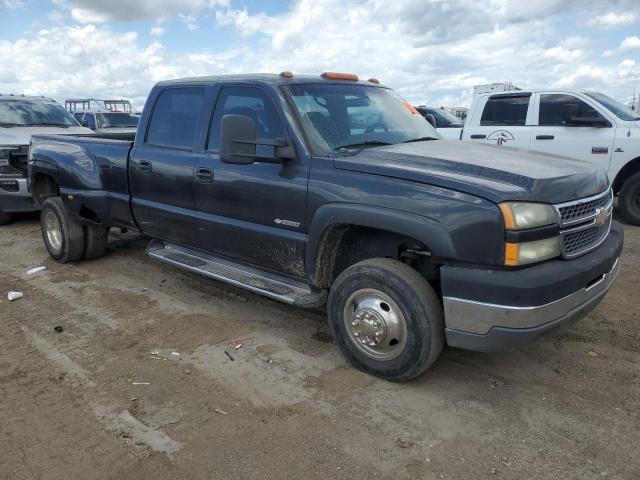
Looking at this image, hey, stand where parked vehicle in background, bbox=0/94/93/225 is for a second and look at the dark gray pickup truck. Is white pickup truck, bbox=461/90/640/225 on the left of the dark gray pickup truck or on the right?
left

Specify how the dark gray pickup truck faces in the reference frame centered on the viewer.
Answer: facing the viewer and to the right of the viewer

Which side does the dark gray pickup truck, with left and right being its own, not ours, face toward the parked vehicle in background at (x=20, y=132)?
back

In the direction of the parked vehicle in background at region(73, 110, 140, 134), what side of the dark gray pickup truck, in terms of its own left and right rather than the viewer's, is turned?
back

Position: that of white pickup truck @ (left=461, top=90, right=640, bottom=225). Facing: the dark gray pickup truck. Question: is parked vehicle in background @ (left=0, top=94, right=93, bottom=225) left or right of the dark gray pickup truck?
right

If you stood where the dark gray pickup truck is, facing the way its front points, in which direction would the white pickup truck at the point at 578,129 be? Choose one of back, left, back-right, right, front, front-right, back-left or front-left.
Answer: left
